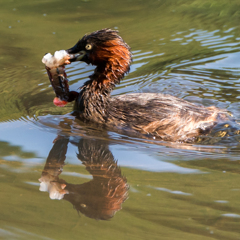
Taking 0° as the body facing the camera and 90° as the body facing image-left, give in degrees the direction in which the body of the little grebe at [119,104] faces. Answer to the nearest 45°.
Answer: approximately 90°
